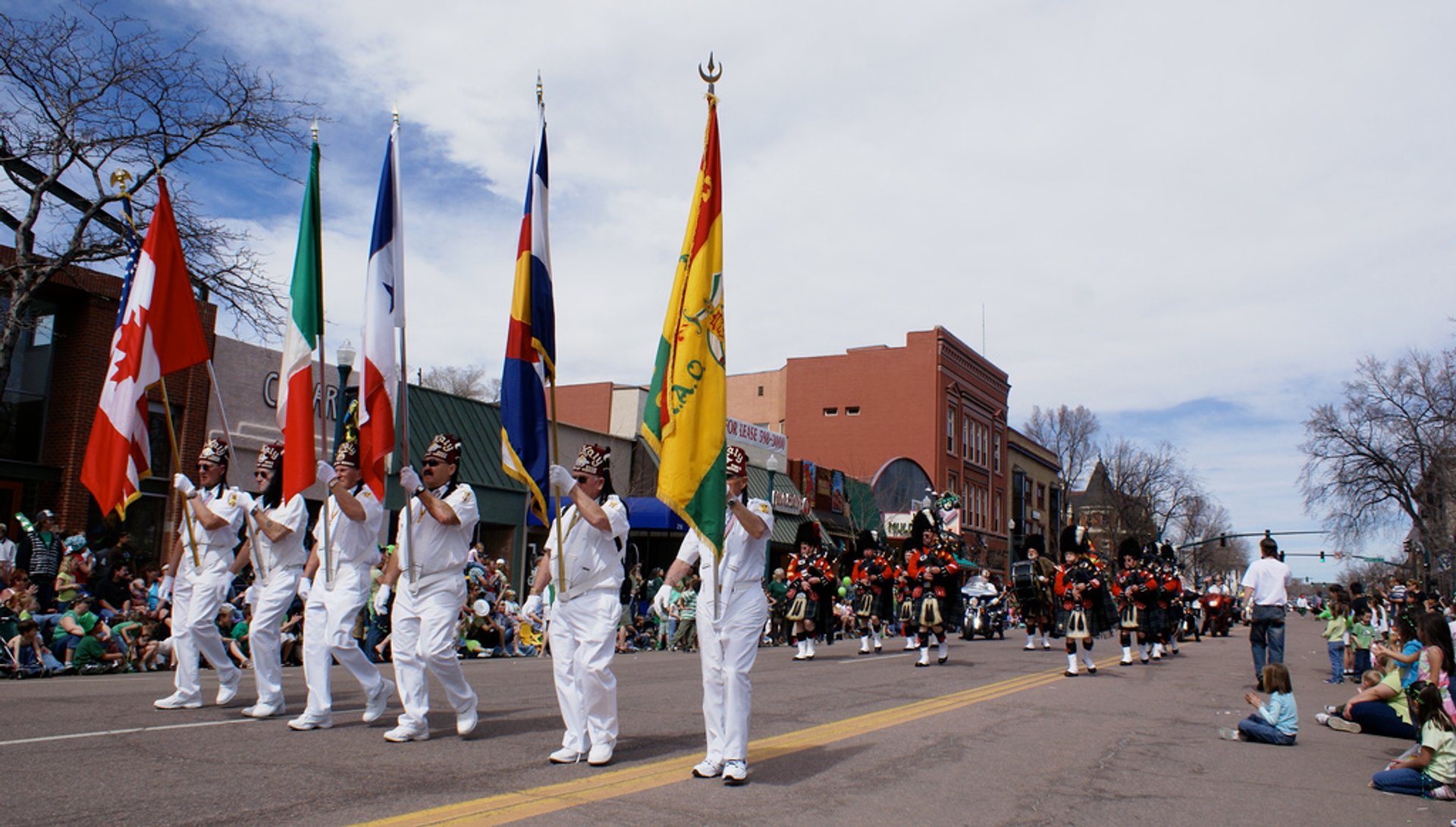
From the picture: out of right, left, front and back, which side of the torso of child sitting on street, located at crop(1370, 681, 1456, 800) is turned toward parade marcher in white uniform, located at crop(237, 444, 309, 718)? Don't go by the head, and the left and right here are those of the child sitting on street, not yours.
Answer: front

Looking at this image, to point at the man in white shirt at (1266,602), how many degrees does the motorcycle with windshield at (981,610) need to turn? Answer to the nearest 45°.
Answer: approximately 45° to its left

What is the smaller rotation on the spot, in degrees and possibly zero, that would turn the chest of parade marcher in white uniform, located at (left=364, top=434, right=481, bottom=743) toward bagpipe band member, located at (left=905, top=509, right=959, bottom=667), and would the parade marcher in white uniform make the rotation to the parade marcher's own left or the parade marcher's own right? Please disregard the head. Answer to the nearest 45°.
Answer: approximately 180°

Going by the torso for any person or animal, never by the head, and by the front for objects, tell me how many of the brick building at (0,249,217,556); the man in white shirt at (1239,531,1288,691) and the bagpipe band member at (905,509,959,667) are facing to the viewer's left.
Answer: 0

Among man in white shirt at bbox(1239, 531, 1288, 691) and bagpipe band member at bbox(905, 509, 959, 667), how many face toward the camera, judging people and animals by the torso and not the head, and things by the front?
1

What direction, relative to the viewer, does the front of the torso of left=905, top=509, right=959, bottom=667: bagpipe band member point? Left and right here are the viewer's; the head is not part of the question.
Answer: facing the viewer

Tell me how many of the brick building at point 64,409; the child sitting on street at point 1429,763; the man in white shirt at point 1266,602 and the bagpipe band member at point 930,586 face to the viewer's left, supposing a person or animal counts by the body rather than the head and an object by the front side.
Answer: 1

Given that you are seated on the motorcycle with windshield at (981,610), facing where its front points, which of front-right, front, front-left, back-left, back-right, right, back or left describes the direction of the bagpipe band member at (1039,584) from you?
front-left

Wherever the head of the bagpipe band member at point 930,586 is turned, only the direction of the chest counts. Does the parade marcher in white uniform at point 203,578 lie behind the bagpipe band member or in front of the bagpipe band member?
in front

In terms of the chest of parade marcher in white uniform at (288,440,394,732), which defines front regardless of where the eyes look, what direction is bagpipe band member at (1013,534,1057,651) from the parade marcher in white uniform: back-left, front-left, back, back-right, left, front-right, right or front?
back

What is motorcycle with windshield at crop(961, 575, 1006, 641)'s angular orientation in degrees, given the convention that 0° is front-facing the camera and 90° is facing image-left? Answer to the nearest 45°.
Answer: approximately 45°

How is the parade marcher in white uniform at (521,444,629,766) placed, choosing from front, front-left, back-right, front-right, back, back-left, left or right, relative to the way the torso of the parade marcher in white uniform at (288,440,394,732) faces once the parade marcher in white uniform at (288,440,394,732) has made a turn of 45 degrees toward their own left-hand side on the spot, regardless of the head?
front-left

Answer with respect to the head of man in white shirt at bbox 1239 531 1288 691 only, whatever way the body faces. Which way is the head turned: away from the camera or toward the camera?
away from the camera
